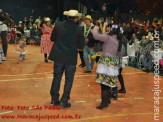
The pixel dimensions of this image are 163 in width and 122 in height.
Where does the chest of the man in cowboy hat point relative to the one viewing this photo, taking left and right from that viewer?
facing away from the viewer and to the right of the viewer

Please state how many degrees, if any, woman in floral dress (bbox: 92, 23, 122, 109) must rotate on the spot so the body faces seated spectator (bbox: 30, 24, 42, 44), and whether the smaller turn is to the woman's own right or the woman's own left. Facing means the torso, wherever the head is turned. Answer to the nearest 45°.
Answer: approximately 45° to the woman's own right

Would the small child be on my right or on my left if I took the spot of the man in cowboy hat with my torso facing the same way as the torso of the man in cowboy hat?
on my left

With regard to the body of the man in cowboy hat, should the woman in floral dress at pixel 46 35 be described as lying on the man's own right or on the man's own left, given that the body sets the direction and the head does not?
on the man's own left

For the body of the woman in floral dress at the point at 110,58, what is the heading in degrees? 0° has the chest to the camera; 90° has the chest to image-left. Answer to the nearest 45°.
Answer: approximately 135°

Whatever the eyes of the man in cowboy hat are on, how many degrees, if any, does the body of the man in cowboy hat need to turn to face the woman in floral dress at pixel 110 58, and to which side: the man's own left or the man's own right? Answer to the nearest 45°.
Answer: approximately 45° to the man's own right
